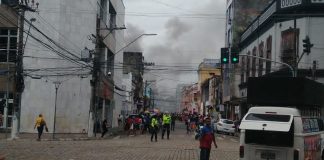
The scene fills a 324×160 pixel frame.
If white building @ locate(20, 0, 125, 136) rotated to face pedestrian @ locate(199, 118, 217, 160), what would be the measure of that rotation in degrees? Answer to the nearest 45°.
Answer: approximately 90° to its right

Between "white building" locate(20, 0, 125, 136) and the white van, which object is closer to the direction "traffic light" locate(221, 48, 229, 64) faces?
the white van

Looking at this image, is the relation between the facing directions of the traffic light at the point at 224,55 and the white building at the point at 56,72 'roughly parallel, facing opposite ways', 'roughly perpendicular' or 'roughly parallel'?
roughly perpendicular

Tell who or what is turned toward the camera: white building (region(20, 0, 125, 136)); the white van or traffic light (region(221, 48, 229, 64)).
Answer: the traffic light

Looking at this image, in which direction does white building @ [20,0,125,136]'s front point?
to the viewer's right

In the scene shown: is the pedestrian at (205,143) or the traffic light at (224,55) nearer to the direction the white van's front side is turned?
the traffic light

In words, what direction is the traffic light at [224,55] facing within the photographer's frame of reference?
facing the viewer

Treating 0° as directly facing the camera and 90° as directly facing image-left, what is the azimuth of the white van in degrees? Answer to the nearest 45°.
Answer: approximately 225°

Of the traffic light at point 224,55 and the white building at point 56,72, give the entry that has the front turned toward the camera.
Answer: the traffic light

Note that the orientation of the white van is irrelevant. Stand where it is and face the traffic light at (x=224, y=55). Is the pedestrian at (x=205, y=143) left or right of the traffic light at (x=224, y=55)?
left

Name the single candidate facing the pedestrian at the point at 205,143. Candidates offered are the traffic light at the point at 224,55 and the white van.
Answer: the traffic light

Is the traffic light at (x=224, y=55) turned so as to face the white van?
yes

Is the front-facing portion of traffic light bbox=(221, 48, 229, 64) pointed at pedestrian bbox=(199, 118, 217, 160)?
yes

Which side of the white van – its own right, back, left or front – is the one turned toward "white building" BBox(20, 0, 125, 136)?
left
